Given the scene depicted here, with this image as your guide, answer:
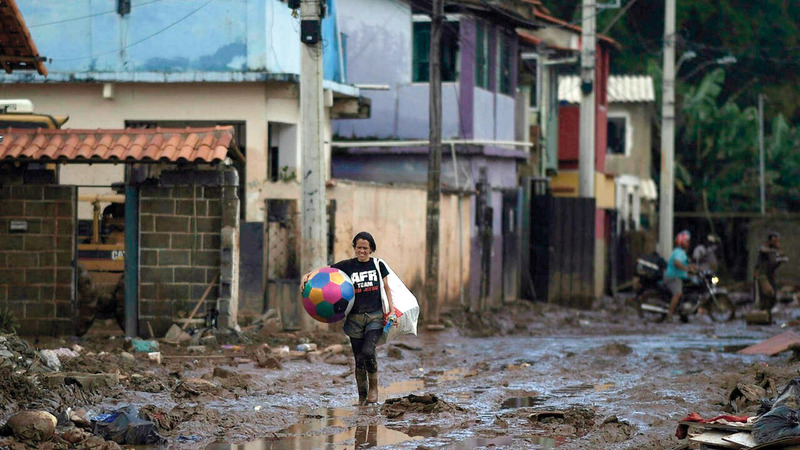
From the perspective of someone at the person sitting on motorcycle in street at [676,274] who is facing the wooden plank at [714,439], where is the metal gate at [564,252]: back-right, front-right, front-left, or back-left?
back-right

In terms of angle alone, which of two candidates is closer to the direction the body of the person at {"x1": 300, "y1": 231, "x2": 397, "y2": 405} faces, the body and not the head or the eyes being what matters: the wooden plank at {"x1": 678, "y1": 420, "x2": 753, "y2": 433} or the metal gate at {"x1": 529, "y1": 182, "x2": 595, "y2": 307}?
the wooden plank

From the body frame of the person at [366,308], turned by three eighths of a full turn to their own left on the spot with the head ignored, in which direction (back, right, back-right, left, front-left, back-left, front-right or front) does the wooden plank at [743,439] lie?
right

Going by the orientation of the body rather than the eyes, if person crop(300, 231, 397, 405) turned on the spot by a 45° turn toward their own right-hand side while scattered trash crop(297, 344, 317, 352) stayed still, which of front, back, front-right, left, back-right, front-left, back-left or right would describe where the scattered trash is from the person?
back-right

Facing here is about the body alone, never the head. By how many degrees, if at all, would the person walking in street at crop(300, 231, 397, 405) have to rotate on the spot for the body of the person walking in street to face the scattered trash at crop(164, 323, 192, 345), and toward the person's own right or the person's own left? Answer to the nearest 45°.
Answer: approximately 135° to the person's own right

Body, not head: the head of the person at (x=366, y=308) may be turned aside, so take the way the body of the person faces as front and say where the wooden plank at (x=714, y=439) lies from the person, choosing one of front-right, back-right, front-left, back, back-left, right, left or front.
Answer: front-left

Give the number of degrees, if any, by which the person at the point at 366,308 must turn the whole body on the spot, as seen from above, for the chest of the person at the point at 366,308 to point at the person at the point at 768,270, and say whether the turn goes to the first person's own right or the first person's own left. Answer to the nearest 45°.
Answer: approximately 135° to the first person's own left

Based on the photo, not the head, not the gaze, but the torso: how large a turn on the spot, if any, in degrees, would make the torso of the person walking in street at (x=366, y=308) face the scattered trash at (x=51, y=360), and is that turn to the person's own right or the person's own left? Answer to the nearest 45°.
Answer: approximately 90° to the person's own right

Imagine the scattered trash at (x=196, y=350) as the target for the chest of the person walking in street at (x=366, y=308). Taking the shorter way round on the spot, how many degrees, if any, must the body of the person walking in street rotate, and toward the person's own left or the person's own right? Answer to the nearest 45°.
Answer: approximately 135° to the person's own right

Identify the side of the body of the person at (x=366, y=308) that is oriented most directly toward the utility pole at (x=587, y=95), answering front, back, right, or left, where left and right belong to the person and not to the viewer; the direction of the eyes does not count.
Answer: back

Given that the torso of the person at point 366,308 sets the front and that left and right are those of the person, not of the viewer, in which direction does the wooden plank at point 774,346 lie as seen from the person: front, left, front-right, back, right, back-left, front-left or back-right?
back-left

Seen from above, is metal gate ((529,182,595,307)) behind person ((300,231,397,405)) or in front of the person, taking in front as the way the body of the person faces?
behind

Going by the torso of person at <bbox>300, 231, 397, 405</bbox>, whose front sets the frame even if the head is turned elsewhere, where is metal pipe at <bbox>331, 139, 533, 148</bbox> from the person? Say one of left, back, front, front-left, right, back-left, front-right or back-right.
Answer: back

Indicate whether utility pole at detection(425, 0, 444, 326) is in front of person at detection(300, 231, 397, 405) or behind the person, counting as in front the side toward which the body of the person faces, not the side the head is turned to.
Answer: behind

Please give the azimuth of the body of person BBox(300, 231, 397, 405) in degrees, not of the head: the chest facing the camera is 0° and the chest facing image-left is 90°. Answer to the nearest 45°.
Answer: approximately 0°
